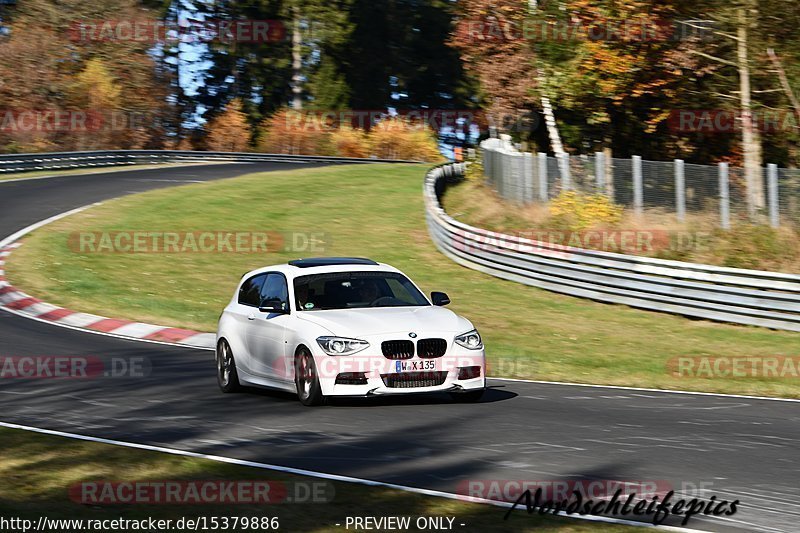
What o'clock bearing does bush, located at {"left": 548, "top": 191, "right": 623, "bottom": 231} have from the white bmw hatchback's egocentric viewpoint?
The bush is roughly at 8 o'clock from the white bmw hatchback.

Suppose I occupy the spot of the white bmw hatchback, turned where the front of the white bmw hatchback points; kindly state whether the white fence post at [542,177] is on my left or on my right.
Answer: on my left

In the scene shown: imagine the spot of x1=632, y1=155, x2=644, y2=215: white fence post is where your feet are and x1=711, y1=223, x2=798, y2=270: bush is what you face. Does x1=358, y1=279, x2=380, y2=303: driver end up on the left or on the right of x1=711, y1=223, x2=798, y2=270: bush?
right

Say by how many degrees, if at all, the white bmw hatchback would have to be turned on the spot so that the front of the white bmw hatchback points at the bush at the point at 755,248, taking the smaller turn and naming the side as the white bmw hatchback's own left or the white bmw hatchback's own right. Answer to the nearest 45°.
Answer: approximately 90° to the white bmw hatchback's own left

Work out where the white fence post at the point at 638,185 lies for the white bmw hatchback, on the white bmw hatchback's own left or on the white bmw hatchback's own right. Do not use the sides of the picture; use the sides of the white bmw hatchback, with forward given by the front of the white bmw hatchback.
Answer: on the white bmw hatchback's own left

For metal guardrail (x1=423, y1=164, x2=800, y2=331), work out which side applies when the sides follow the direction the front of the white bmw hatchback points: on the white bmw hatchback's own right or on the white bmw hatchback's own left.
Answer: on the white bmw hatchback's own left

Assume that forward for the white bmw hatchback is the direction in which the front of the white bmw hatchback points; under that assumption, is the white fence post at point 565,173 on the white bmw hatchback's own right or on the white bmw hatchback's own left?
on the white bmw hatchback's own left

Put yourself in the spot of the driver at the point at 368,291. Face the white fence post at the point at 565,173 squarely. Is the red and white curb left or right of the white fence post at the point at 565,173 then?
left

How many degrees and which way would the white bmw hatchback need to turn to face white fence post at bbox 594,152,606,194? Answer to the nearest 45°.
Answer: approximately 135° to its left

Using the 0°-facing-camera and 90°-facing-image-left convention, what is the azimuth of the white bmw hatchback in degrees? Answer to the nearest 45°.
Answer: approximately 315°
